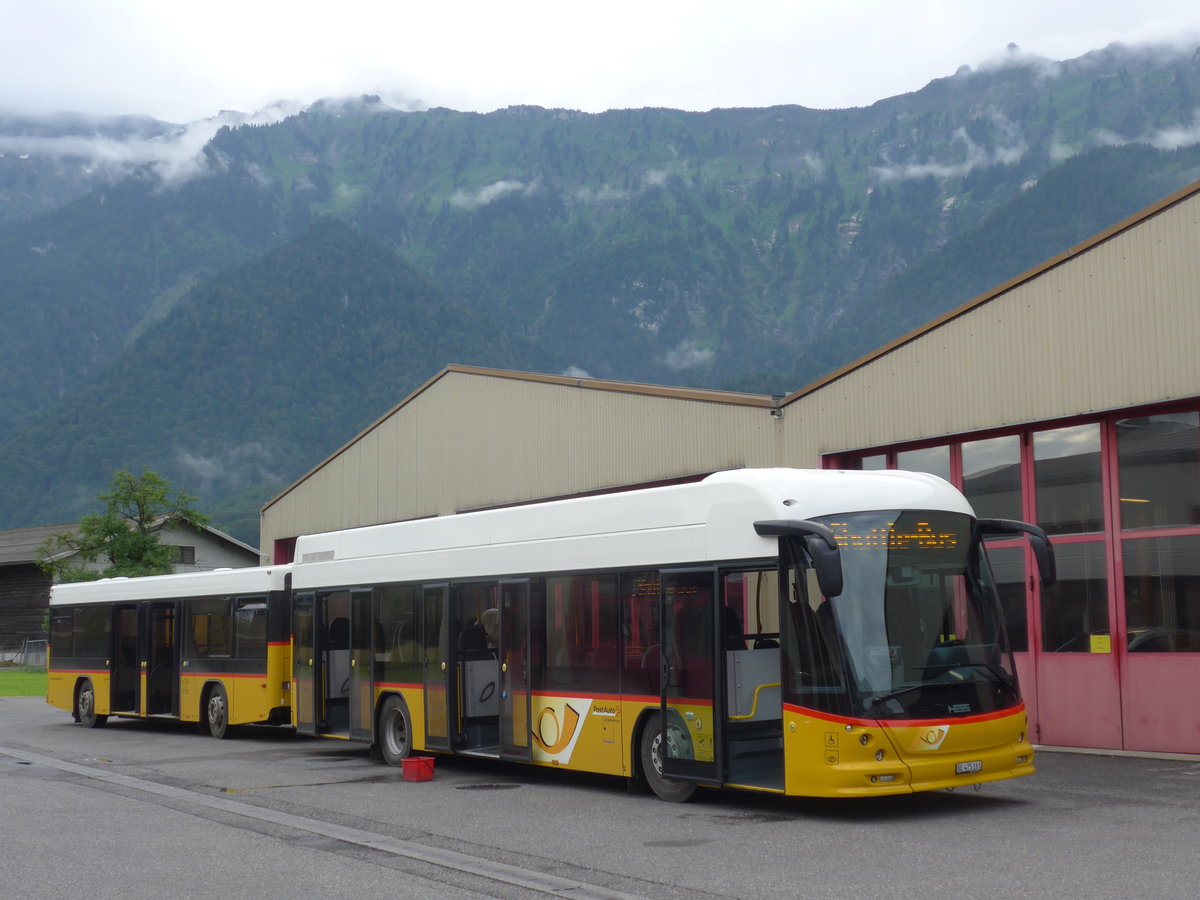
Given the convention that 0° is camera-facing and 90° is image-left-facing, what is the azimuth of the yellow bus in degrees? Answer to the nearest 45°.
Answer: approximately 315°
